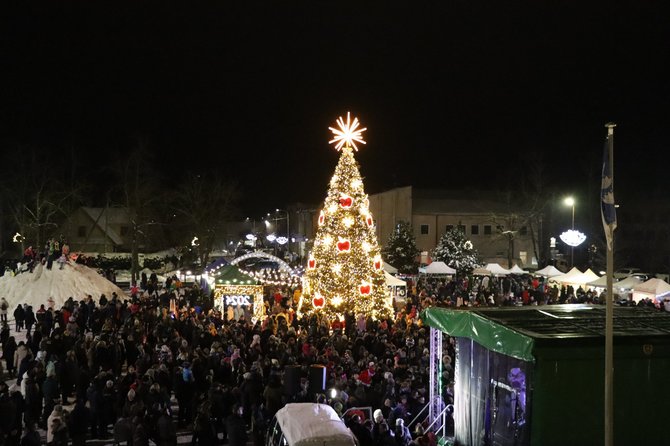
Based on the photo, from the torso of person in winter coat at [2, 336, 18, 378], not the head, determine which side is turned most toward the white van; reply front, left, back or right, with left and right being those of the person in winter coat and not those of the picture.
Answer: right

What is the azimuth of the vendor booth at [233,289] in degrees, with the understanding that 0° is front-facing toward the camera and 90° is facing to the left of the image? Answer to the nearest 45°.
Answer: approximately 0°

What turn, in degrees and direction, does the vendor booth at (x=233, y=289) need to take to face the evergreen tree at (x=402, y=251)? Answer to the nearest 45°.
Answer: approximately 135° to its left

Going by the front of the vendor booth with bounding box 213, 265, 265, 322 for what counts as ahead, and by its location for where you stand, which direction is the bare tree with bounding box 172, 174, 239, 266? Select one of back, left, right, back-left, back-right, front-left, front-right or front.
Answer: back
